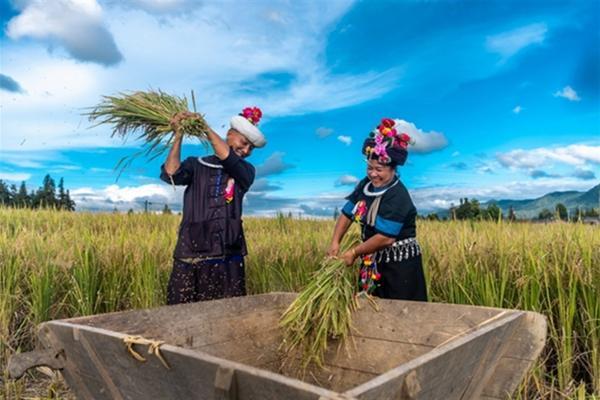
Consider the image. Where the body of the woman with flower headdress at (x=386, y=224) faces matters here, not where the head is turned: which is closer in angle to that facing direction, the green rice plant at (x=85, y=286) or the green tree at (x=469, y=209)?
the green rice plant

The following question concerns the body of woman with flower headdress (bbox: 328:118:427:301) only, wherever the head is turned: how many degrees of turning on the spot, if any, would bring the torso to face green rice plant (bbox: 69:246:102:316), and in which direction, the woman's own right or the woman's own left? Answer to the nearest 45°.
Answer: approximately 45° to the woman's own right

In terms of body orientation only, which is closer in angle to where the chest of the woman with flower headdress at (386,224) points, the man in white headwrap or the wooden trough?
the wooden trough

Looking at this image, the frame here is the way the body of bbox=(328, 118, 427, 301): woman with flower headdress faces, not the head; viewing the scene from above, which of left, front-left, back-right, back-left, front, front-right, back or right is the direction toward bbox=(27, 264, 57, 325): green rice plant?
front-right

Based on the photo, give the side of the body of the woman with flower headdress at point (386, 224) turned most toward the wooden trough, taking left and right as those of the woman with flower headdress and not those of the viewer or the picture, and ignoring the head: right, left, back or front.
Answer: front

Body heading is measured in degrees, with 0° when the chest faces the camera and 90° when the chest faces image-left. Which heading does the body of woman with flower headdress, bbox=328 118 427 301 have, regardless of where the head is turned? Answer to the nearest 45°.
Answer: approximately 45°

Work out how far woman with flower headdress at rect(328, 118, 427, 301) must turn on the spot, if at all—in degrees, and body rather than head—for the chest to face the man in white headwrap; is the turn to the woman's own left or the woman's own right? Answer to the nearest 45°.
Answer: approximately 45° to the woman's own right

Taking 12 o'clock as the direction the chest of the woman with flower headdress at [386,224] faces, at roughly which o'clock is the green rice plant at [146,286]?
The green rice plant is roughly at 2 o'clock from the woman with flower headdress.

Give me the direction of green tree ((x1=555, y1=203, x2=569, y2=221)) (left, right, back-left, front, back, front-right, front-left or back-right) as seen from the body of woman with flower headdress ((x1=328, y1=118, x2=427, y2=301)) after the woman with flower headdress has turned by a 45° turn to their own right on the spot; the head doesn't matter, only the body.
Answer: back-right

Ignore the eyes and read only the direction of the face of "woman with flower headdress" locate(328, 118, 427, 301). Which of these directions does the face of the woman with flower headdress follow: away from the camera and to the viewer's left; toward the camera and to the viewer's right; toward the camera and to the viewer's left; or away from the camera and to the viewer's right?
toward the camera and to the viewer's left
